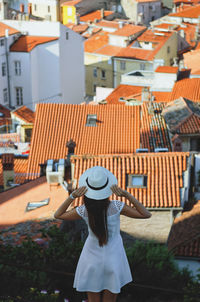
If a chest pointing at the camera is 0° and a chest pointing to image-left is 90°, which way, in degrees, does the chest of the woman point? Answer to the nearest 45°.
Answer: approximately 180°

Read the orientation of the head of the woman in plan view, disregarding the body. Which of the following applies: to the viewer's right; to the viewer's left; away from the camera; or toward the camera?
away from the camera

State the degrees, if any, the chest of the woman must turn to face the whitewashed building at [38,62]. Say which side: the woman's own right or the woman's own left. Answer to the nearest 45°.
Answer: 0° — they already face it
